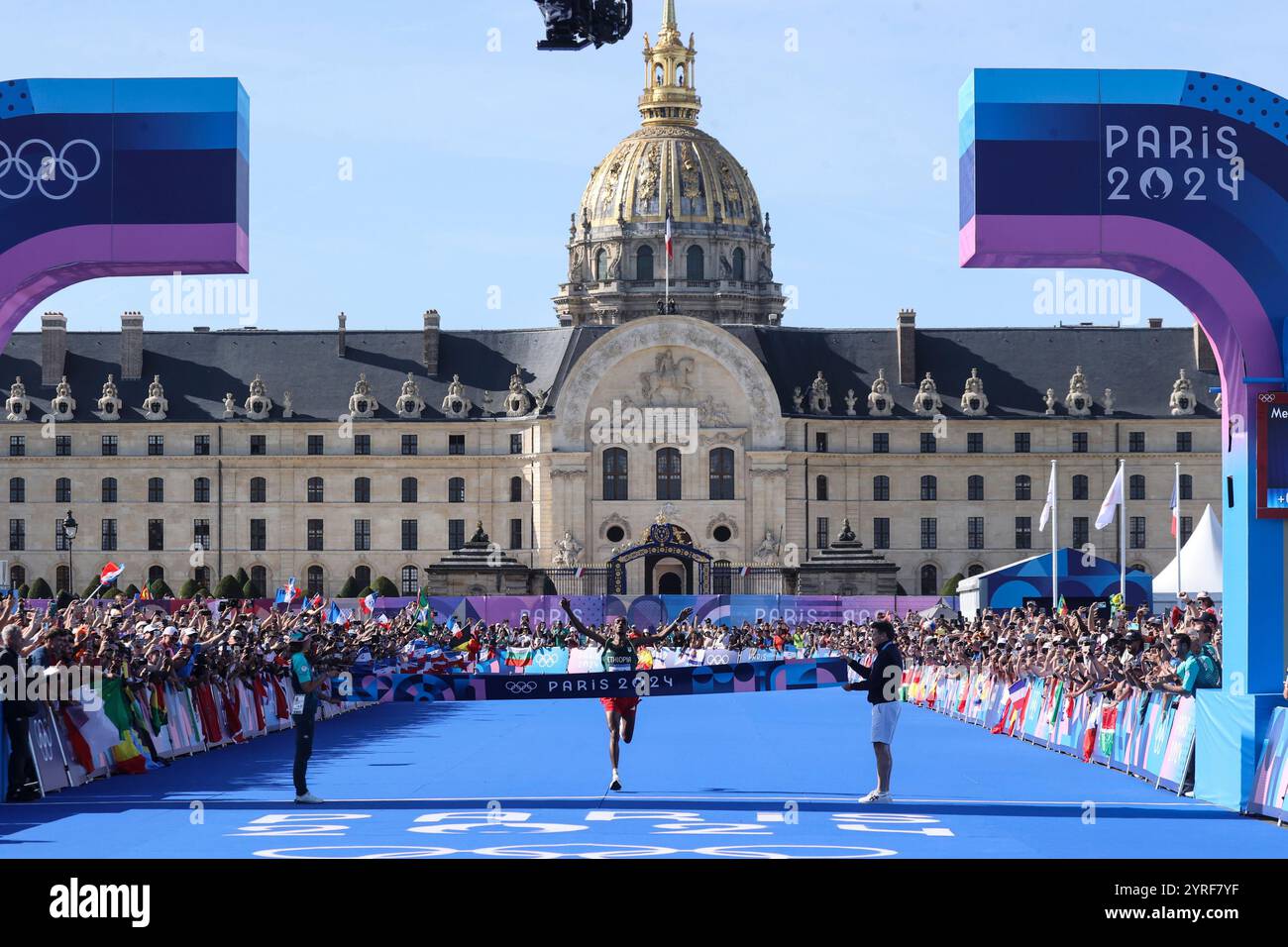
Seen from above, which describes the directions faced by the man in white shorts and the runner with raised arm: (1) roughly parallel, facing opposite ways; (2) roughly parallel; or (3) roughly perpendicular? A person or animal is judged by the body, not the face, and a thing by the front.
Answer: roughly perpendicular

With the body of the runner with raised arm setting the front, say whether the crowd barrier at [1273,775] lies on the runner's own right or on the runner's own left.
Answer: on the runner's own left

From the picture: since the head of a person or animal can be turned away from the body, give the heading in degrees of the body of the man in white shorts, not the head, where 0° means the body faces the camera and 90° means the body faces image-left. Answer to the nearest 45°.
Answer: approximately 90°

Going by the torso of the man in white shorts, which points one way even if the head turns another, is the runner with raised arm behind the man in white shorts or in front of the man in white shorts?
in front

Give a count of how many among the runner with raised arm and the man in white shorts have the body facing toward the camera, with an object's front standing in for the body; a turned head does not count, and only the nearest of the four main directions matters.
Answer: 1

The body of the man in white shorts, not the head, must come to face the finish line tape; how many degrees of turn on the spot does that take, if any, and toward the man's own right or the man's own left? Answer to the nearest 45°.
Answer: approximately 45° to the man's own right

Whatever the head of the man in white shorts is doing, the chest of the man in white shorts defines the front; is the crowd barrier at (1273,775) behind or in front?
behind

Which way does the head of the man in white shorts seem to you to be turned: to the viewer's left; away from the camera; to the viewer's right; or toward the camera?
to the viewer's left

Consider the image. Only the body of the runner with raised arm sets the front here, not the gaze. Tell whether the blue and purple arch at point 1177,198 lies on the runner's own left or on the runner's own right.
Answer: on the runner's own left

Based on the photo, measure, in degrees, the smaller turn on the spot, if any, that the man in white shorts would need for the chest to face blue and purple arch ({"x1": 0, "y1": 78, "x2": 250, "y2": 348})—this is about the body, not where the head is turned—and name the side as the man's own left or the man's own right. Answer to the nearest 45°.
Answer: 0° — they already face it

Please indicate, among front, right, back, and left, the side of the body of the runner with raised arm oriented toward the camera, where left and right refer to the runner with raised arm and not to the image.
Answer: front
